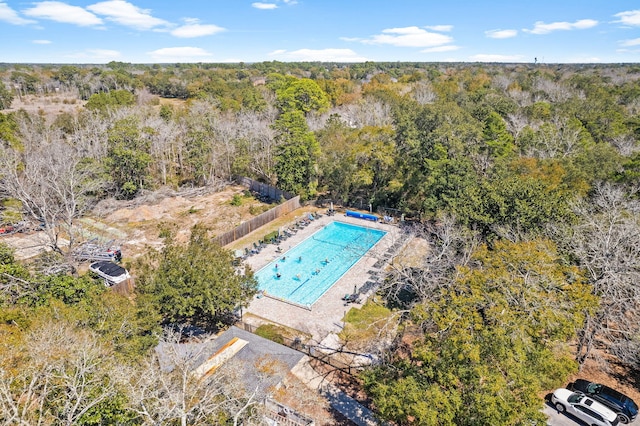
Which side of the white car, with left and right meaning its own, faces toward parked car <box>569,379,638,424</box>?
right

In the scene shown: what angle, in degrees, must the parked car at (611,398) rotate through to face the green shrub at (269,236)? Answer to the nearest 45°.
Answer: approximately 45° to its left

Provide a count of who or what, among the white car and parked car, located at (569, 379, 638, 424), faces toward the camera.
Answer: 0

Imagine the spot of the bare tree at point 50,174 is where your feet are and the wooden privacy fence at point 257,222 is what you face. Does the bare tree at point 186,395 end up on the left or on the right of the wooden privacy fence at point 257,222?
right

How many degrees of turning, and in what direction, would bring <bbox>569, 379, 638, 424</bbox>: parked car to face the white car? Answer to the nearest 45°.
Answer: approximately 90° to its left

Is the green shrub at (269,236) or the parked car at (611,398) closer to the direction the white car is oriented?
the green shrub

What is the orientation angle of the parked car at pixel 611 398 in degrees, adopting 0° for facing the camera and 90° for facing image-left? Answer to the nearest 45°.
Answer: approximately 135°

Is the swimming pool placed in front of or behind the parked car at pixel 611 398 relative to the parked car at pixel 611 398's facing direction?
in front

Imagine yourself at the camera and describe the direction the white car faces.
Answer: facing away from the viewer and to the left of the viewer
